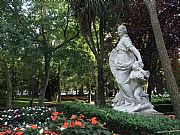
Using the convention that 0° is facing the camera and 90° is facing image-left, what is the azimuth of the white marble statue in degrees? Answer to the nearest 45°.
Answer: approximately 45°
